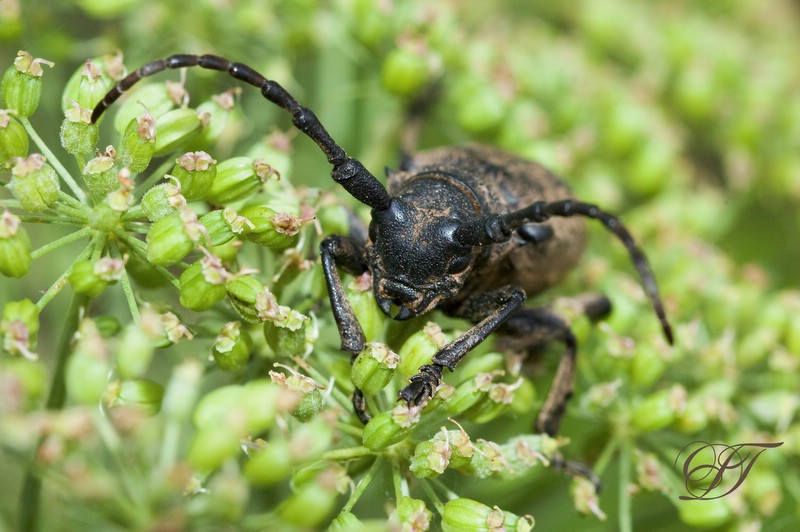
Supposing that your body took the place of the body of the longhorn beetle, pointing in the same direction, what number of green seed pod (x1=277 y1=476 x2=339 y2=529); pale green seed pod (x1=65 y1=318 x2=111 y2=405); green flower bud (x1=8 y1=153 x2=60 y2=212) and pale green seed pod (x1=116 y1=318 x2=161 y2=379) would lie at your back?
0

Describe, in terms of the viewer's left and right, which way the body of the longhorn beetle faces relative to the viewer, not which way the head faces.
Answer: facing the viewer and to the left of the viewer

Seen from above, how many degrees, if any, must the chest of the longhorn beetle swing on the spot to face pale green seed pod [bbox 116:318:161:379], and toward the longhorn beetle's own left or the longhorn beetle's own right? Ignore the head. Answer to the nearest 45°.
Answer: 0° — it already faces it

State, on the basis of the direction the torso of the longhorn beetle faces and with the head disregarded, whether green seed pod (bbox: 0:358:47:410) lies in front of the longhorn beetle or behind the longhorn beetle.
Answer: in front

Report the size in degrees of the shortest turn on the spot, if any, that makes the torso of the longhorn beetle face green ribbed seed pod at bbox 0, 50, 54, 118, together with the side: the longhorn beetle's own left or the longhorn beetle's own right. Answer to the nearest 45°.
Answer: approximately 45° to the longhorn beetle's own right

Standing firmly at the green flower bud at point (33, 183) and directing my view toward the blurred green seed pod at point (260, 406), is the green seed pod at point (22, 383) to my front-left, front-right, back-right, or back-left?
front-right

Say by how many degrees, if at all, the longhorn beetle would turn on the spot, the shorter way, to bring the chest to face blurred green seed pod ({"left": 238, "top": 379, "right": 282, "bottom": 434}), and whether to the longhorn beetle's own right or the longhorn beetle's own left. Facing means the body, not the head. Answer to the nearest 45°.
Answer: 0° — it already faces it

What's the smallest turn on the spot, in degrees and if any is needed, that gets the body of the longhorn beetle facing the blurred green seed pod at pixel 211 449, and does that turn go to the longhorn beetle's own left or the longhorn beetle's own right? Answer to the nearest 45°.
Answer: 0° — it already faces it

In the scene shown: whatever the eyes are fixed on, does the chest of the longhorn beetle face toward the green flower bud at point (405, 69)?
no

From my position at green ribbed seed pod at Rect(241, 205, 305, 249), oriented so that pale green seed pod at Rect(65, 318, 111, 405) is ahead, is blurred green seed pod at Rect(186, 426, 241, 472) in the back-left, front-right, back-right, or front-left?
front-left

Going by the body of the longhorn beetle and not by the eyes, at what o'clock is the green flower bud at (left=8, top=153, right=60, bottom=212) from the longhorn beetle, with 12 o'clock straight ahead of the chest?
The green flower bud is roughly at 1 o'clock from the longhorn beetle.

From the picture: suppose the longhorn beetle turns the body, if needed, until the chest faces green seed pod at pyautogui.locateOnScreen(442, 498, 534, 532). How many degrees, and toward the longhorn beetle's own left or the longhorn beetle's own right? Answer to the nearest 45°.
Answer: approximately 45° to the longhorn beetle's own left

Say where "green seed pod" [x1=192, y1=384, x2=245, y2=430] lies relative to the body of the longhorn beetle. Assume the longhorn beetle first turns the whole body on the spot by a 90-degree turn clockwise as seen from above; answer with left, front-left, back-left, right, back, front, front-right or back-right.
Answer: left

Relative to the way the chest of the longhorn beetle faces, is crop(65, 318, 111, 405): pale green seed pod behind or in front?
in front

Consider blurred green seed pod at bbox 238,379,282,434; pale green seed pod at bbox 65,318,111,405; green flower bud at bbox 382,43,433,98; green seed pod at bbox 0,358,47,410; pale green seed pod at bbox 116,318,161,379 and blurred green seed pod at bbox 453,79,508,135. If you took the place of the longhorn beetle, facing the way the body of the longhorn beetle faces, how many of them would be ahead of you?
4
